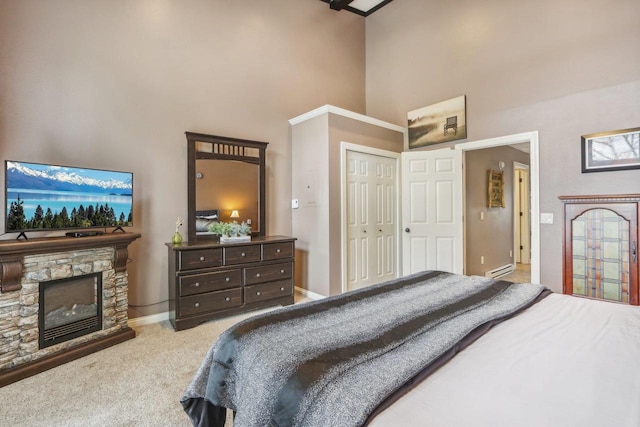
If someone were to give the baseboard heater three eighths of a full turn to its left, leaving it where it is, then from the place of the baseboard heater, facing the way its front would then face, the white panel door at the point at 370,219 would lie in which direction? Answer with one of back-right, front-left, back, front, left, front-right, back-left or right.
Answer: back-left

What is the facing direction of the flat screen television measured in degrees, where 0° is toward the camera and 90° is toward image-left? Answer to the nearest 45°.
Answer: approximately 315°

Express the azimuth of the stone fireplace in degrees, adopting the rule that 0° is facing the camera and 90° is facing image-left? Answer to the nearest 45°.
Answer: approximately 315°

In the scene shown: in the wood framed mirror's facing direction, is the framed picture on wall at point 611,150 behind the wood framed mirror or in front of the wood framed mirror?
in front

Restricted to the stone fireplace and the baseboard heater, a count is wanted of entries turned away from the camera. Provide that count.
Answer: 0

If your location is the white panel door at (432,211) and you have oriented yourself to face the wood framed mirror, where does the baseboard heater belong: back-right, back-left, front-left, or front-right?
back-right

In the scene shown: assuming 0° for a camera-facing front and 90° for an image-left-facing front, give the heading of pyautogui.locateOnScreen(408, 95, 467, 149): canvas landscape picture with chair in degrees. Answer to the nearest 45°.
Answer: approximately 45°
